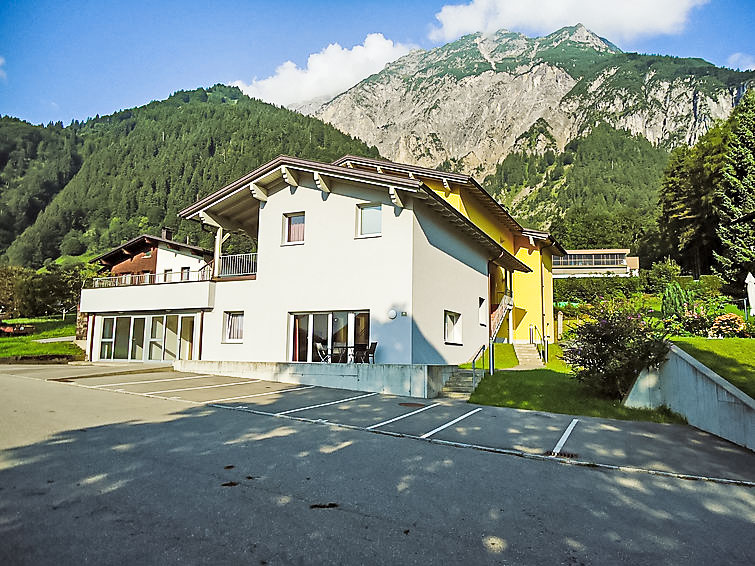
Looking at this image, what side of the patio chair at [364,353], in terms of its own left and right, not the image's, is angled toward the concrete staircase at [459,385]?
back

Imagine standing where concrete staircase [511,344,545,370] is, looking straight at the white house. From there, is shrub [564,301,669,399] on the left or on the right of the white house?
left

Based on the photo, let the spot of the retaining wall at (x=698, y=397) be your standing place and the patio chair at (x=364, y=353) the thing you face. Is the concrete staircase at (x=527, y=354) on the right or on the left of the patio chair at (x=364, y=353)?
right

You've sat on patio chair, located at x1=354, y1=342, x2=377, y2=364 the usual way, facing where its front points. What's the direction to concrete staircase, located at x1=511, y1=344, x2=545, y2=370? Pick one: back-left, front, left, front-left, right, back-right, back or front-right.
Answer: back-right

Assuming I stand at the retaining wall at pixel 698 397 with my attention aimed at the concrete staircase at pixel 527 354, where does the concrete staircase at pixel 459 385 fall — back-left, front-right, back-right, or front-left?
front-left

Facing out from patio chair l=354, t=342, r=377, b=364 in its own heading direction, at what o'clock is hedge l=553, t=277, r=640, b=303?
The hedge is roughly at 4 o'clock from the patio chair.

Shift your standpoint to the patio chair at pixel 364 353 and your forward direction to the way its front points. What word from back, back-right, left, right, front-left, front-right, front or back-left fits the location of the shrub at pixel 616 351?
back-left

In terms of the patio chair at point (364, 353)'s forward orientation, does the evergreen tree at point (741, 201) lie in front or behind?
behind

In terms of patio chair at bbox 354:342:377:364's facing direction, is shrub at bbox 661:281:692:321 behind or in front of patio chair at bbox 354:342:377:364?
behind

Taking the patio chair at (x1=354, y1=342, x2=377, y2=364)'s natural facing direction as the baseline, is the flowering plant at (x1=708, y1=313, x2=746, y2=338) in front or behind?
behind

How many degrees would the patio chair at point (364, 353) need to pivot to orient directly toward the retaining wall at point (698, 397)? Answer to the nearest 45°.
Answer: approximately 135° to its left

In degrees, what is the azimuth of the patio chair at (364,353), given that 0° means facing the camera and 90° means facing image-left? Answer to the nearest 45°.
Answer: approximately 90°
